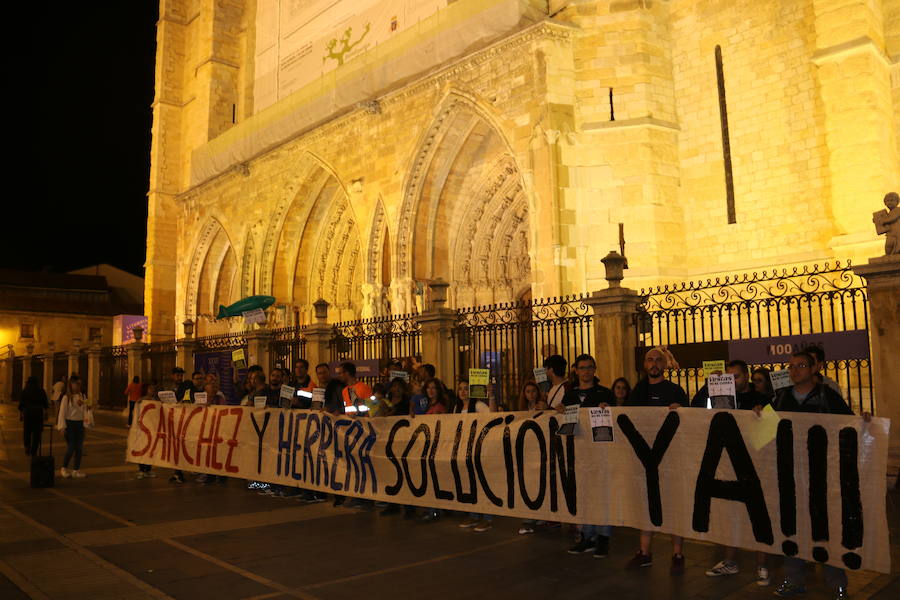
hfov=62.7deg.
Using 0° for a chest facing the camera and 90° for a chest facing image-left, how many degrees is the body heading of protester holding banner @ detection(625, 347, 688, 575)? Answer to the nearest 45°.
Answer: approximately 0°

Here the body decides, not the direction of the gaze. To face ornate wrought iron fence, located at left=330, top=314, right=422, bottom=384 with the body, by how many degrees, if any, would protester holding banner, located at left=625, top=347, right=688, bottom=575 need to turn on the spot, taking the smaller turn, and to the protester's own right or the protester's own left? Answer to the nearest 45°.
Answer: approximately 135° to the protester's own right

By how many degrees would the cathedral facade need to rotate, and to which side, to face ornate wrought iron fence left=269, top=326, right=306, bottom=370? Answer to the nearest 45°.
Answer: approximately 45° to its right

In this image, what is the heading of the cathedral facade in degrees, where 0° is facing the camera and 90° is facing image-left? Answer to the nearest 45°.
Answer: approximately 45°

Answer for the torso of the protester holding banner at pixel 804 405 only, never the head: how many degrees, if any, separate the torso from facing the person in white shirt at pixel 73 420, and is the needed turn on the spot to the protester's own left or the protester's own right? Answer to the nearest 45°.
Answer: approximately 45° to the protester's own right

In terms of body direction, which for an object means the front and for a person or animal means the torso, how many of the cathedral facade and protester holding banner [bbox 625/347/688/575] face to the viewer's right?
0

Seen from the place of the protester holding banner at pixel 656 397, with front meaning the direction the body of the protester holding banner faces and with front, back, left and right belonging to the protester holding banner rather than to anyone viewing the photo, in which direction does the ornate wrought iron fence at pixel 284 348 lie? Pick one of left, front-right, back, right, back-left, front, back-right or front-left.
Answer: back-right

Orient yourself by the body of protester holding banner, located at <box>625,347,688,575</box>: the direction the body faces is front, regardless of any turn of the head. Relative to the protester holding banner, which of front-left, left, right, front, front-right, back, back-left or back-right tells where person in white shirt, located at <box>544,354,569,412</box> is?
back-right

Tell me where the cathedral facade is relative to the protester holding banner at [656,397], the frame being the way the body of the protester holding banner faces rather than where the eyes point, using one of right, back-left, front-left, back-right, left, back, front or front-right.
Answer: back

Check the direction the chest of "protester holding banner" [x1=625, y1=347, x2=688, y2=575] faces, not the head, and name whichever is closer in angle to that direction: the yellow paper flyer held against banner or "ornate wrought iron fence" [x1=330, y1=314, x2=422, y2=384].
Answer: the yellow paper flyer held against banner

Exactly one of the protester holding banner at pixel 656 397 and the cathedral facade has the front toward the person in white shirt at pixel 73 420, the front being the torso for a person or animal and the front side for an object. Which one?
the cathedral facade

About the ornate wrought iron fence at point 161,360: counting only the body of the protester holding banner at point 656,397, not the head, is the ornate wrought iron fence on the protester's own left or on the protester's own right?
on the protester's own right

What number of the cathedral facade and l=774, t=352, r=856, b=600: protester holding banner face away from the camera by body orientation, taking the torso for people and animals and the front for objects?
0

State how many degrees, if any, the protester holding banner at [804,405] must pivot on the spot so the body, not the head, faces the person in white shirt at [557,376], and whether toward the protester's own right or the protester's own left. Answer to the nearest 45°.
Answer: approximately 90° to the protester's own right

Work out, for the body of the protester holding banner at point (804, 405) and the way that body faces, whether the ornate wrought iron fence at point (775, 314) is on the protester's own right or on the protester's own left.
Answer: on the protester's own right
